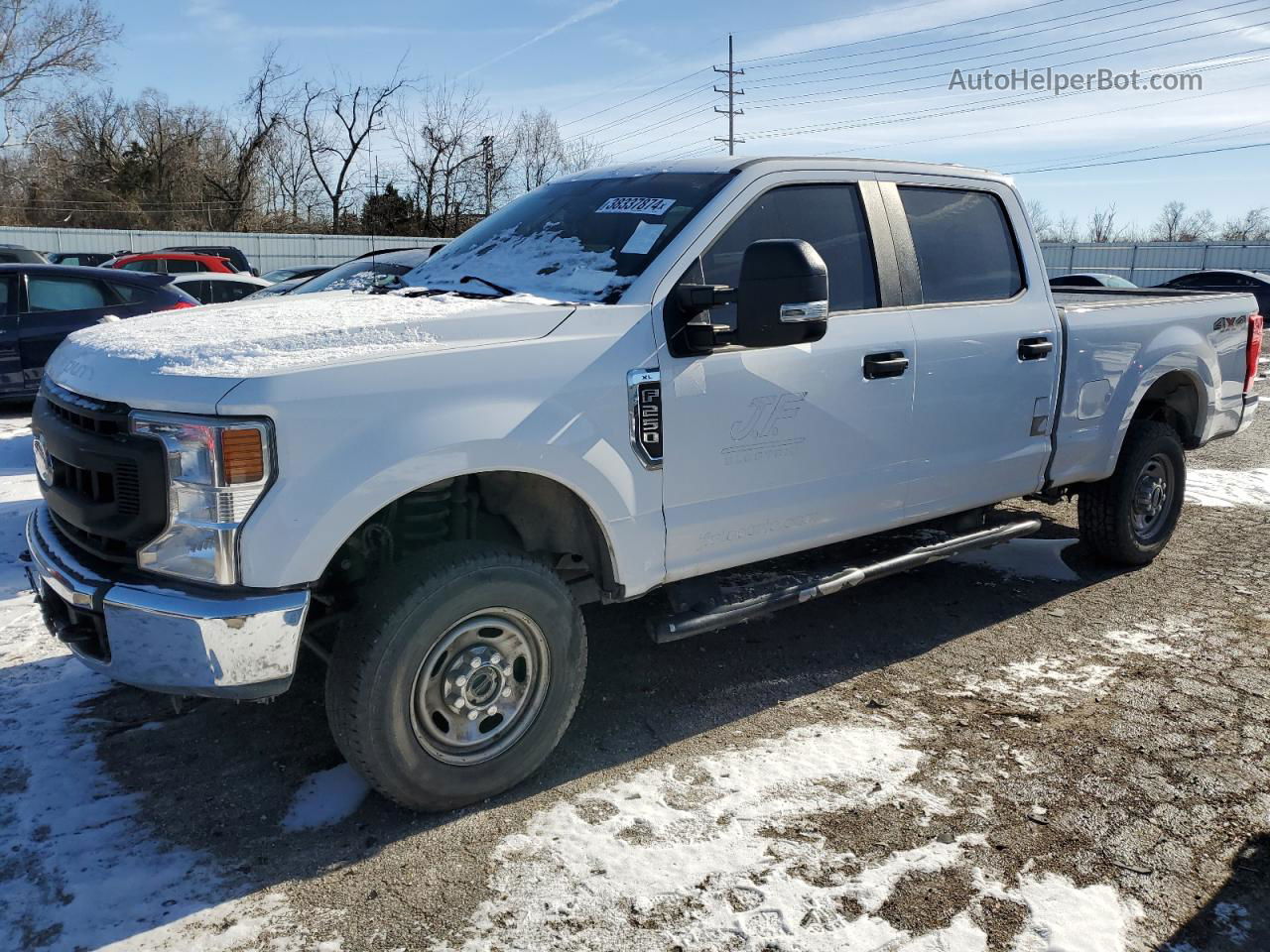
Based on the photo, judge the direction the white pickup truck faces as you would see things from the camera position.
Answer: facing the viewer and to the left of the viewer

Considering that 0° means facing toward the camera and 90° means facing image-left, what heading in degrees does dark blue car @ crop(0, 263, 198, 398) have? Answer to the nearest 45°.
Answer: approximately 90°

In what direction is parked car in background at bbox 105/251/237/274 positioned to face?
to the viewer's left

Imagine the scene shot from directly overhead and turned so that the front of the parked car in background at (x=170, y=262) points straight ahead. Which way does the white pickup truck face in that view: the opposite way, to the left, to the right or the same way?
the same way

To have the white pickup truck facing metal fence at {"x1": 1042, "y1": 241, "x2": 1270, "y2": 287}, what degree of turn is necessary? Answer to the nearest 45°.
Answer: approximately 180°

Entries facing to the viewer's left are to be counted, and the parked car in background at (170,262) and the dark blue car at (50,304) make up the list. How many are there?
2

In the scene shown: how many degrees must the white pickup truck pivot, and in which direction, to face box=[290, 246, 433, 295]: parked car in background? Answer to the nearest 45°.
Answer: approximately 135° to its right

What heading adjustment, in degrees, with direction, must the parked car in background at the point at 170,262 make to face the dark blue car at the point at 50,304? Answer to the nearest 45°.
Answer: approximately 90° to its left

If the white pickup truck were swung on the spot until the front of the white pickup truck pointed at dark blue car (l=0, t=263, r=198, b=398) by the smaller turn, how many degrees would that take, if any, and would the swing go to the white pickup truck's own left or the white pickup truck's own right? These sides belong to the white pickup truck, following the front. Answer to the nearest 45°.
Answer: approximately 90° to the white pickup truck's own right

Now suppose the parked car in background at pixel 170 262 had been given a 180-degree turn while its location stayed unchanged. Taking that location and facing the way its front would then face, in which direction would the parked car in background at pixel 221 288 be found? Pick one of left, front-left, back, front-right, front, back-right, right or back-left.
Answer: right

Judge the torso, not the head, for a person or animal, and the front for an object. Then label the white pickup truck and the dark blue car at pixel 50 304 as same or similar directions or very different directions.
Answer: same or similar directions

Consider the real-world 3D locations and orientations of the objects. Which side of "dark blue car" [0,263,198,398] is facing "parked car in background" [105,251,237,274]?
right

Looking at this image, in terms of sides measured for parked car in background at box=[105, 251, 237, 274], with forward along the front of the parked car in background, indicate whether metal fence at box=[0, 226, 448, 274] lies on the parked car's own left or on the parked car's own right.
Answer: on the parked car's own right
